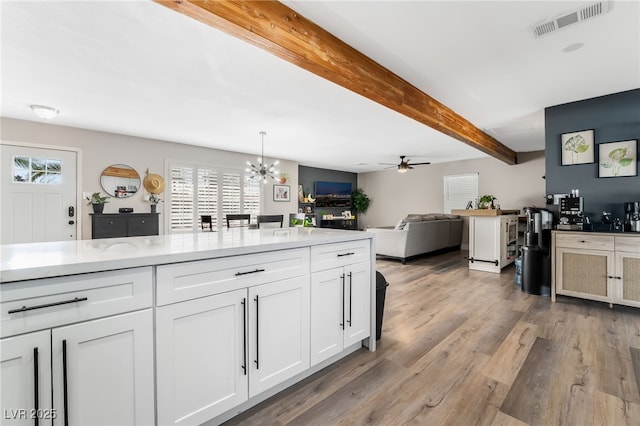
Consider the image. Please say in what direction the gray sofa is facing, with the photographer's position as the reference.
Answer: facing away from the viewer and to the left of the viewer

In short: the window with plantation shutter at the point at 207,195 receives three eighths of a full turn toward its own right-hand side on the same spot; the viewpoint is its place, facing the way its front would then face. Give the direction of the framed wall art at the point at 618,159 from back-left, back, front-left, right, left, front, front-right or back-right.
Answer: back-left

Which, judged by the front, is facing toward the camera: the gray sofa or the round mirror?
the round mirror

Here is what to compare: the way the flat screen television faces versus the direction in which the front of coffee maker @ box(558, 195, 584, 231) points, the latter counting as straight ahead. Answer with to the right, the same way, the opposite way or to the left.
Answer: to the left

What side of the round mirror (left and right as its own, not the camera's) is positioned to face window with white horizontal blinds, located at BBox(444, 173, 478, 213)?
left

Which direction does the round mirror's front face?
toward the camera

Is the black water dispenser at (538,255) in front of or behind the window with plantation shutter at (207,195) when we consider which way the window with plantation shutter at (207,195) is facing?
in front

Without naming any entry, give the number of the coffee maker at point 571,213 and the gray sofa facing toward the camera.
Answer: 1

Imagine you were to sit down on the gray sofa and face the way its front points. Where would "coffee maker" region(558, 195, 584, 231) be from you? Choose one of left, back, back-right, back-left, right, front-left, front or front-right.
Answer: back

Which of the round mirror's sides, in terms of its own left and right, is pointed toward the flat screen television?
left

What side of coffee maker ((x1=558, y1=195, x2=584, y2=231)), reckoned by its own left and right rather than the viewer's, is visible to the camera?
front

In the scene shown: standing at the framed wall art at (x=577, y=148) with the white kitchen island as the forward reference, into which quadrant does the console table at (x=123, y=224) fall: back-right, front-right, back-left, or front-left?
front-right

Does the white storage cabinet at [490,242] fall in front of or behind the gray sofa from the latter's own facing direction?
behind

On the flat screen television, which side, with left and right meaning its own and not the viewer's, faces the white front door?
right

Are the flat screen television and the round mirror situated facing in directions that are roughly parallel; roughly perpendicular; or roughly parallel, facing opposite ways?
roughly parallel

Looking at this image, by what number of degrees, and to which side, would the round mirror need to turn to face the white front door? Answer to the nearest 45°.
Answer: approximately 90° to its right
